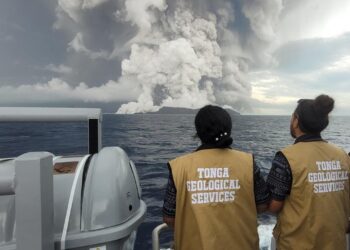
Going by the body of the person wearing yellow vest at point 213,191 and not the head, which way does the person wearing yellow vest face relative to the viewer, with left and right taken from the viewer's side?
facing away from the viewer

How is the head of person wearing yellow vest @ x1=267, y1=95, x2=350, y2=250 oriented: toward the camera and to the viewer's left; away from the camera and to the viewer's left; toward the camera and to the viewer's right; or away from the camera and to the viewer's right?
away from the camera and to the viewer's left

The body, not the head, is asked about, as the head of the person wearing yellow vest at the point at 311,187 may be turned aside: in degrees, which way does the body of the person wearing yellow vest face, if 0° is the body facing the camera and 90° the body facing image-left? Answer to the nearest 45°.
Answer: approximately 135°

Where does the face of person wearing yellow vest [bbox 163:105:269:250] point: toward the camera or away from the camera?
away from the camera

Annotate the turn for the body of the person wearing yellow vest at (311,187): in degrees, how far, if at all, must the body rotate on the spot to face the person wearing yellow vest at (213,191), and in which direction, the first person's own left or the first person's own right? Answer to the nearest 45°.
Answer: approximately 90° to the first person's own left

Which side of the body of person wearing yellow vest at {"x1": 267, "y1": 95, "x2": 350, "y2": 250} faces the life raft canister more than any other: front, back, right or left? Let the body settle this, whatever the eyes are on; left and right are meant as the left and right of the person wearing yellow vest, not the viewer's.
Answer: left

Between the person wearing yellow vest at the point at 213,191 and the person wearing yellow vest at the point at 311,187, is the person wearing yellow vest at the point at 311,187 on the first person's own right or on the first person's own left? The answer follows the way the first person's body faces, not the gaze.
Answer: on the first person's own right
